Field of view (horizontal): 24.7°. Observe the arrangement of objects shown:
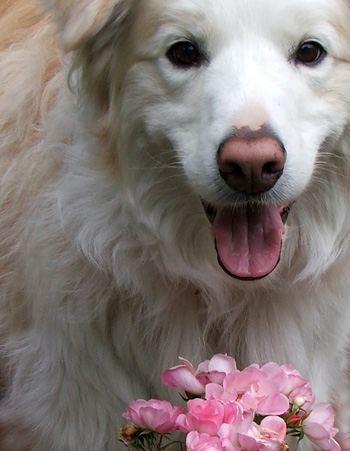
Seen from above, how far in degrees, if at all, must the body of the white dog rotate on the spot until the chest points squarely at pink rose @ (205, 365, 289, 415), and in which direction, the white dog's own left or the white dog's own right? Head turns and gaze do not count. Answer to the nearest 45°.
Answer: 0° — it already faces it

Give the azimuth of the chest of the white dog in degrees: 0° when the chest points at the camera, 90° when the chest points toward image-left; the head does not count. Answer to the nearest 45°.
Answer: approximately 315°

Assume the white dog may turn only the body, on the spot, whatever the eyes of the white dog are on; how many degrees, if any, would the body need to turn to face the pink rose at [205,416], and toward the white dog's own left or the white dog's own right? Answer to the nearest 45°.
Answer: approximately 45° to the white dog's own right

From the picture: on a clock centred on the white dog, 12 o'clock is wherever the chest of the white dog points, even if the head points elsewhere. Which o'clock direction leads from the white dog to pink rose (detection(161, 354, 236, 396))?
The pink rose is roughly at 1 o'clock from the white dog.

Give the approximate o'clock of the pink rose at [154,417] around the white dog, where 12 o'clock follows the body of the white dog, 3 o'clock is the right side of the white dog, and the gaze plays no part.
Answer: The pink rose is roughly at 1 o'clock from the white dog.
